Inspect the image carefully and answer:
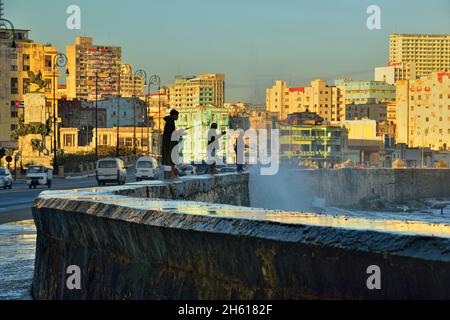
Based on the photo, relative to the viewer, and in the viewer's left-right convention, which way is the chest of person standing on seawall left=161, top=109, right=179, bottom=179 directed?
facing to the right of the viewer
